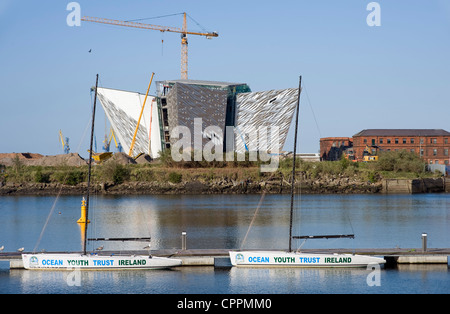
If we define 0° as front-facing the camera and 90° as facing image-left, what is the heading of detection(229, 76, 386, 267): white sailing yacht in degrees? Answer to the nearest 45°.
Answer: approximately 90°

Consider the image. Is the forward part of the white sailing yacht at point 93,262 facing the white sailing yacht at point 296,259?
no

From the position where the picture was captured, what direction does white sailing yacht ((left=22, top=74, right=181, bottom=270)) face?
facing to the left of the viewer

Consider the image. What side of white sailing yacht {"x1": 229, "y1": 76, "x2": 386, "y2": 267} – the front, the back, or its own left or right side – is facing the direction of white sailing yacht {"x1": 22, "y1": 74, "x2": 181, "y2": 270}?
front

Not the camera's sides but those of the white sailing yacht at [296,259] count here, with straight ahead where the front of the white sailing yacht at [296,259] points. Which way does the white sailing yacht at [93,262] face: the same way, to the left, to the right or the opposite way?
the same way

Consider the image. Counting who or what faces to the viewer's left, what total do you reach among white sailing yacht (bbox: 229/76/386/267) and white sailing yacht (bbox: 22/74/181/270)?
2
